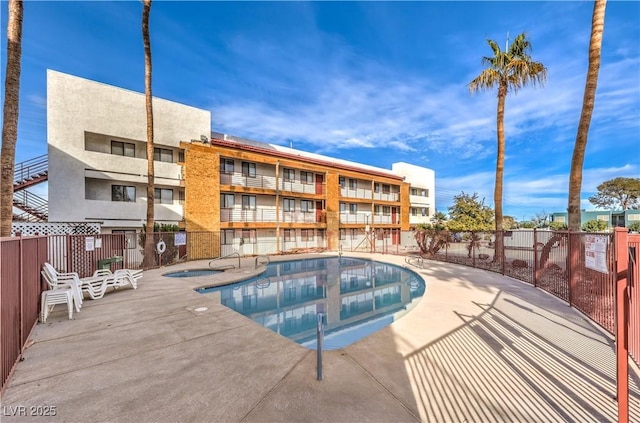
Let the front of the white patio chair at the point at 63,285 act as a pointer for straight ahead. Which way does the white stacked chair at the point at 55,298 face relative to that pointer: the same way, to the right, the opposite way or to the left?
the same way

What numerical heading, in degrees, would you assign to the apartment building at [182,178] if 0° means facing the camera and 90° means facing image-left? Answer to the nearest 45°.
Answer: approximately 315°

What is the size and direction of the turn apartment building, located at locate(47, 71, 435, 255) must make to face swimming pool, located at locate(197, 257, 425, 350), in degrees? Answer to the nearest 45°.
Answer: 0° — it already faces it

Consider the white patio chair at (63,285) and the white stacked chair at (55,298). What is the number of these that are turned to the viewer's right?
2

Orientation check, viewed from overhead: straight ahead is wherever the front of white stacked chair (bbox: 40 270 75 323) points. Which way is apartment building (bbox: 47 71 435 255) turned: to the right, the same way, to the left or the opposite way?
to the right

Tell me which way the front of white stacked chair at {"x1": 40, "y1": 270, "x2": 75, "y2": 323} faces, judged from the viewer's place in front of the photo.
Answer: facing to the right of the viewer

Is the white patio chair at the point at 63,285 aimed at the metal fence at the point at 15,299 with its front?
no

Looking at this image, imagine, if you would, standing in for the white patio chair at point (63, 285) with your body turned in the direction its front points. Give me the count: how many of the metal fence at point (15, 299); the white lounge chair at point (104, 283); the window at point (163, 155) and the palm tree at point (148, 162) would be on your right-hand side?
1

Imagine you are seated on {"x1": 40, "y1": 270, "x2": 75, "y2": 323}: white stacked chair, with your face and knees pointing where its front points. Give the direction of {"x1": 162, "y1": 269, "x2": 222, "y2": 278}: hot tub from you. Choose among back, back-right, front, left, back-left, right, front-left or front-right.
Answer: front-left

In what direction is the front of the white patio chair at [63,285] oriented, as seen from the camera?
facing to the right of the viewer

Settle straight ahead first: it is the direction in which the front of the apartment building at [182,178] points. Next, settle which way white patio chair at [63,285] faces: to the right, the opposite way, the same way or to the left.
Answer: to the left
